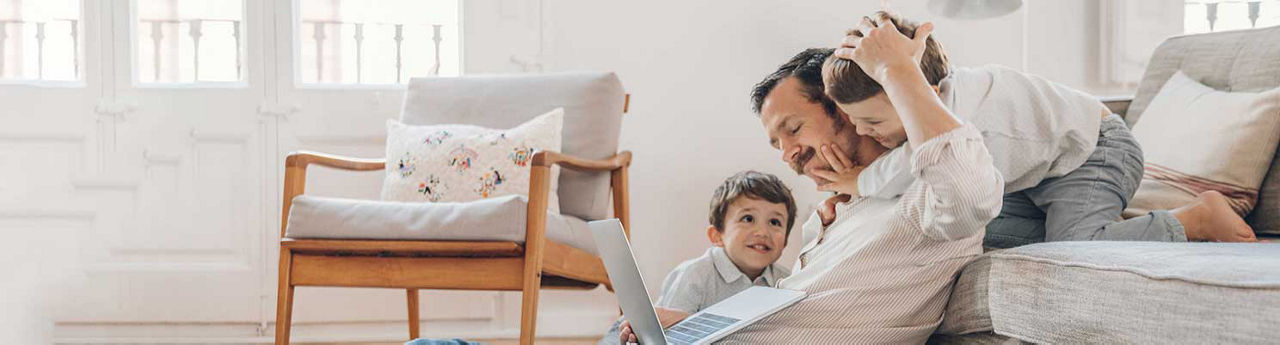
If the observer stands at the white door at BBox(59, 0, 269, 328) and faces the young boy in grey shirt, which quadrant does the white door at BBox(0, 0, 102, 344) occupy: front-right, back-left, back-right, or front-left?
back-right

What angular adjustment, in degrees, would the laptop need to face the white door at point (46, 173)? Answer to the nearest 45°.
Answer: approximately 90° to its left

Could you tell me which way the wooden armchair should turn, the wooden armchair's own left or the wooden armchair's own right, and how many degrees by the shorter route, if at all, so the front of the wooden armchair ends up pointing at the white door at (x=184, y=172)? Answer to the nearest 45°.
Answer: approximately 90° to the wooden armchair's own right

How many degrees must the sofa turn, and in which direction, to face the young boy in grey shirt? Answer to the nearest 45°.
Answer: approximately 90° to its right

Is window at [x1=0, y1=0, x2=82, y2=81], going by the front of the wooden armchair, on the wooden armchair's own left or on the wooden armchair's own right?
on the wooden armchair's own right

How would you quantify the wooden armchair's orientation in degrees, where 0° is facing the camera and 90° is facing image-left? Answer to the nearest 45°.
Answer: approximately 45°

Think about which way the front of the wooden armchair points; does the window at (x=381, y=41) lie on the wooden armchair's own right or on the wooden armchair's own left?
on the wooden armchair's own right

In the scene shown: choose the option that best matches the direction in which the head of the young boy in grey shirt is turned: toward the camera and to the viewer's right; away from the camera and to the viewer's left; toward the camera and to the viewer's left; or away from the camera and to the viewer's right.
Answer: toward the camera and to the viewer's right

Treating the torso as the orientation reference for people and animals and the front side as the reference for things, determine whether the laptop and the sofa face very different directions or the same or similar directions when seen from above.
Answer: very different directions

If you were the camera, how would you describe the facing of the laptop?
facing away from the viewer and to the right of the viewer
